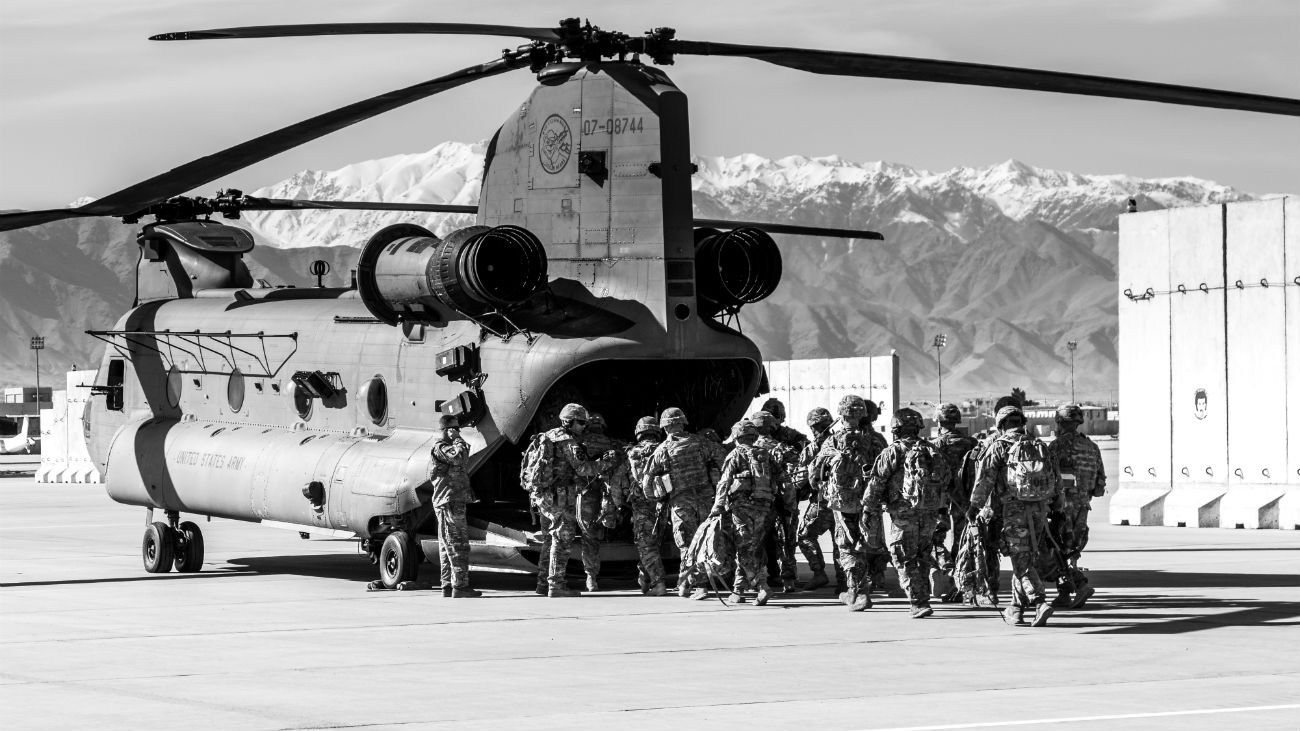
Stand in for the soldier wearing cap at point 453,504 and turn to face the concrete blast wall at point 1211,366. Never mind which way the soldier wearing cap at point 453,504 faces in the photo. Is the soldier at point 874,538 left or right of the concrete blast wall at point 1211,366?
right

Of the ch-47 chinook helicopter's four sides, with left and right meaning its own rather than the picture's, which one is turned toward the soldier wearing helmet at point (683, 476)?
back

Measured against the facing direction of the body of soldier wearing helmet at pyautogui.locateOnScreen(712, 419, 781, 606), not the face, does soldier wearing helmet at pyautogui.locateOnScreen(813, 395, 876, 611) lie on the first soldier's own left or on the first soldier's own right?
on the first soldier's own right

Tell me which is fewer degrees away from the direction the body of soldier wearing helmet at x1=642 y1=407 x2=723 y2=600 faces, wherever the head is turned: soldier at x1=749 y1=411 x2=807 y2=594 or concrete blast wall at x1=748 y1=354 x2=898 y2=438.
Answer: the concrete blast wall

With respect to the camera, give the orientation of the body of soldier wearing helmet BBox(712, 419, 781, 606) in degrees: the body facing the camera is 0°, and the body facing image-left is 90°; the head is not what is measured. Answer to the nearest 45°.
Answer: approximately 180°

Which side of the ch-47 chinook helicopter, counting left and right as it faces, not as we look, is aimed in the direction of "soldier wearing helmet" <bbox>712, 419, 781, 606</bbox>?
back

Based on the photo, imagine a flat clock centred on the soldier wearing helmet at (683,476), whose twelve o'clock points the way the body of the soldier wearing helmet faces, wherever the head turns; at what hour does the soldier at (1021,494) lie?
The soldier is roughly at 4 o'clock from the soldier wearing helmet.

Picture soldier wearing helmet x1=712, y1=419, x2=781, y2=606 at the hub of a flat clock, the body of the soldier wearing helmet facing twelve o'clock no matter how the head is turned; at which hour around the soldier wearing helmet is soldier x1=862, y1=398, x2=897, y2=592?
The soldier is roughly at 3 o'clock from the soldier wearing helmet.

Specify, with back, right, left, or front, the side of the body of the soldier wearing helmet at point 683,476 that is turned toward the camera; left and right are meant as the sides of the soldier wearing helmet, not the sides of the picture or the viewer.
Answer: back

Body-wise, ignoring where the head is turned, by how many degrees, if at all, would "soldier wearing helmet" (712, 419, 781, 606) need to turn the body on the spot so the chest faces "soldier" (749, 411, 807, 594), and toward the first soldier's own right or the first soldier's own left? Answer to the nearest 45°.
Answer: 0° — they already face them
